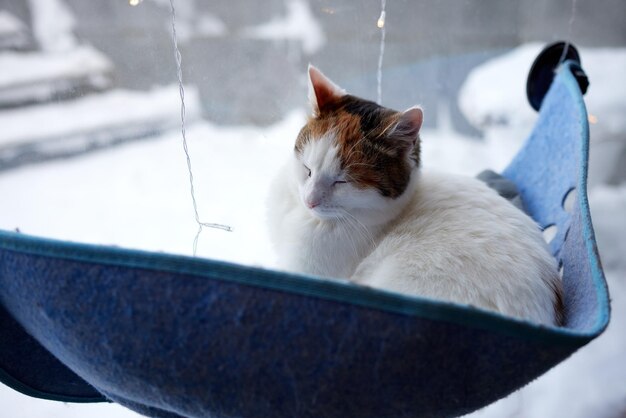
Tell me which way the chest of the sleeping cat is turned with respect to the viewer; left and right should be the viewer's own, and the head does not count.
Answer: facing the viewer and to the left of the viewer
